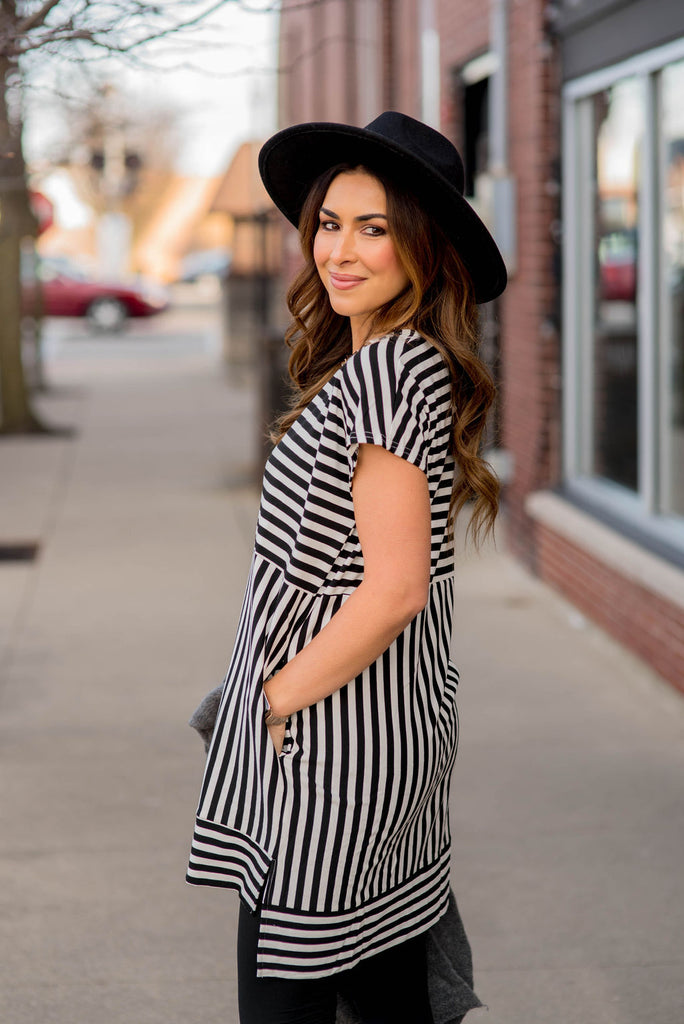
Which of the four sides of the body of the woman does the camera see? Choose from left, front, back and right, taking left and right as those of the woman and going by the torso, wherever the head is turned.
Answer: left

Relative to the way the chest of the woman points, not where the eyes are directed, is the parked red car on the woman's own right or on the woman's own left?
on the woman's own right

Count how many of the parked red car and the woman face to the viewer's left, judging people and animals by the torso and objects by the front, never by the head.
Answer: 1

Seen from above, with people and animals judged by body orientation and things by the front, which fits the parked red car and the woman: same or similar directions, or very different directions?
very different directions

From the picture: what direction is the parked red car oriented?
to the viewer's right

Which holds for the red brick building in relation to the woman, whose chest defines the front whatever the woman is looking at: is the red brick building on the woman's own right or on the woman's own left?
on the woman's own right

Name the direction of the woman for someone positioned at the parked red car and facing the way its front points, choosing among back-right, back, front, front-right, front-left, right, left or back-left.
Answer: right
